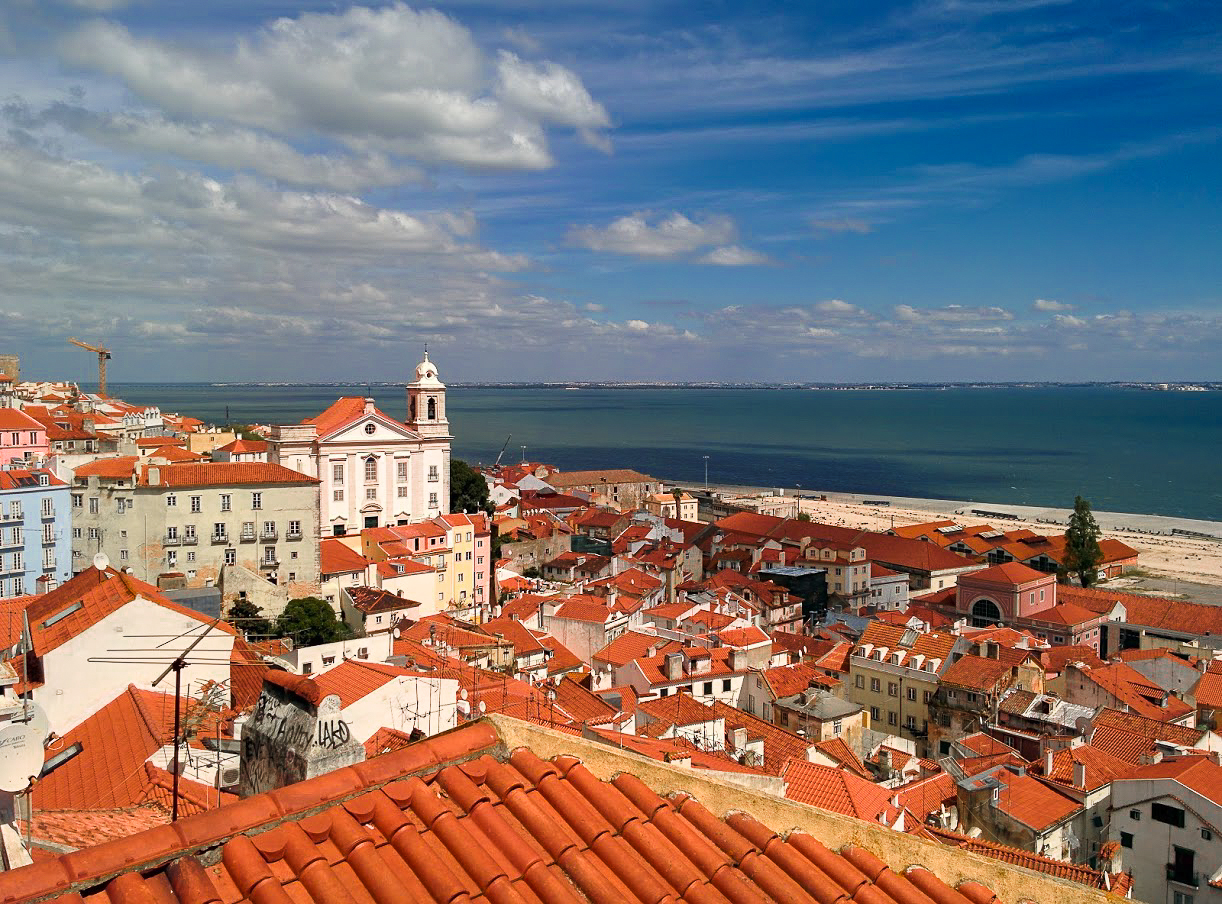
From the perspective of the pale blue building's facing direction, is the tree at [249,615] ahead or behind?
ahead

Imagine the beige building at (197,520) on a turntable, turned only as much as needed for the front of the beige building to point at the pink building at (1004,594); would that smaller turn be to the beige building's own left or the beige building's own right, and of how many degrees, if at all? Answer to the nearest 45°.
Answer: approximately 90° to the beige building's own left

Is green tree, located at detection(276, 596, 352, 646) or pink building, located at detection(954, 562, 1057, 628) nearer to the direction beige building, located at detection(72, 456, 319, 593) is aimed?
the green tree

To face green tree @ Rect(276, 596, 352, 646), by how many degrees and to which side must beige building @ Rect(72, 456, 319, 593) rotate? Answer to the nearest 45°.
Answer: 0° — it already faces it

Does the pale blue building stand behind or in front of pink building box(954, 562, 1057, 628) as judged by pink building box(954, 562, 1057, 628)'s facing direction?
in front

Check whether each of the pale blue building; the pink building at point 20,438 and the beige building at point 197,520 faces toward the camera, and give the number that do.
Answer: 3

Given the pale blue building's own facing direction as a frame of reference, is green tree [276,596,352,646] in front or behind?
in front
